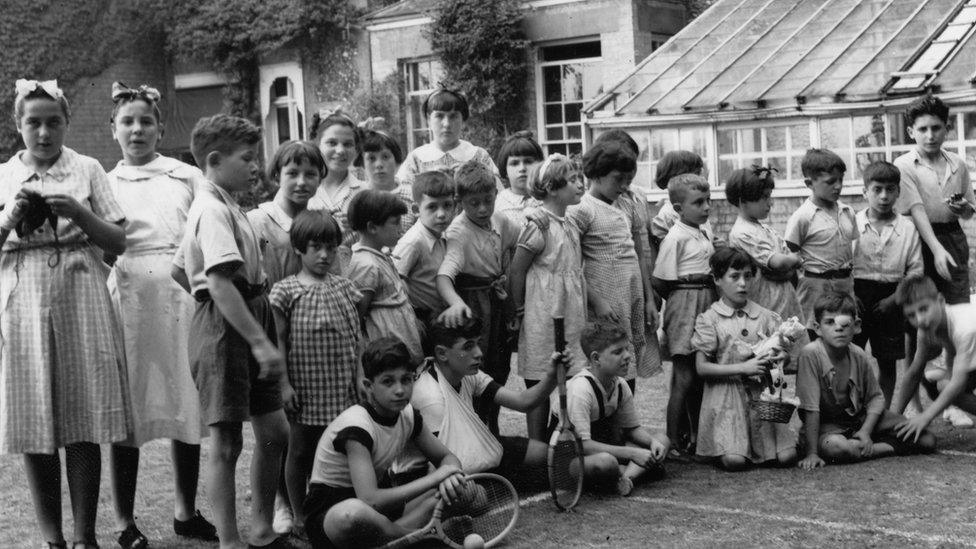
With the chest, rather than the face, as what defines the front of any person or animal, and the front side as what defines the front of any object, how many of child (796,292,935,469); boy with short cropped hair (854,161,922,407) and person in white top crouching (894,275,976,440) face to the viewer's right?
0

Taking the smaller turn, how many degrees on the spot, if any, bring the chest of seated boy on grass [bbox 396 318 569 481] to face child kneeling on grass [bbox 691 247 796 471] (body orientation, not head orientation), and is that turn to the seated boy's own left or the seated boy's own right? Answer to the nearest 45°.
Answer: approximately 90° to the seated boy's own left

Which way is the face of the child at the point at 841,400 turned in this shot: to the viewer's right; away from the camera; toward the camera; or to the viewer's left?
toward the camera

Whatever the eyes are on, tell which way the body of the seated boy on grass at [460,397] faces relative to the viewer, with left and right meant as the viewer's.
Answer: facing the viewer and to the right of the viewer

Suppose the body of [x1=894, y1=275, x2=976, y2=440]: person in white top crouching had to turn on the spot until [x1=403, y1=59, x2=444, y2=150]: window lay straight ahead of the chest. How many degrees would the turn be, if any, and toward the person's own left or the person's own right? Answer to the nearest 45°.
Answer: approximately 90° to the person's own right

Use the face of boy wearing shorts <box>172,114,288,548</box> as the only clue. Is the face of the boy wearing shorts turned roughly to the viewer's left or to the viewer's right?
to the viewer's right

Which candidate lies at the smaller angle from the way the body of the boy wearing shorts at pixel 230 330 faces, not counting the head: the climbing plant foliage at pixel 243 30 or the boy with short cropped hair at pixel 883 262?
the boy with short cropped hair

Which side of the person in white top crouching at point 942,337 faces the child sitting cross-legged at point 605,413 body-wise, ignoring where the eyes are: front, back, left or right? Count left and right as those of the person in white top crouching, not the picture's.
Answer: front

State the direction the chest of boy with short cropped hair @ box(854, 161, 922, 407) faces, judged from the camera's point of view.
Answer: toward the camera

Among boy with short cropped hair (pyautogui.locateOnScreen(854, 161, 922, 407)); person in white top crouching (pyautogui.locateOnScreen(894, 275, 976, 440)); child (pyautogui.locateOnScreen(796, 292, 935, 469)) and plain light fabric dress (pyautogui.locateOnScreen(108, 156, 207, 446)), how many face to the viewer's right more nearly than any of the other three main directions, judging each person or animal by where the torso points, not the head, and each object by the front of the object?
0

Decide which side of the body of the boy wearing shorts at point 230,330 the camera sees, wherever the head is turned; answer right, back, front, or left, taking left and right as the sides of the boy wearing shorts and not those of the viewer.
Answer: right

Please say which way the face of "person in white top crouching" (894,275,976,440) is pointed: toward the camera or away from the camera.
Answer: toward the camera

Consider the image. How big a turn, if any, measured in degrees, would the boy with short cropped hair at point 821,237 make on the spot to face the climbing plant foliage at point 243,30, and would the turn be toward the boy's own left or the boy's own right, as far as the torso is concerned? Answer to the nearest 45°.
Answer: approximately 180°

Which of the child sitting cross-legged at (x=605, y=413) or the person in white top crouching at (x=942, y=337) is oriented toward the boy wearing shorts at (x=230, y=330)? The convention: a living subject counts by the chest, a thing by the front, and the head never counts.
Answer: the person in white top crouching

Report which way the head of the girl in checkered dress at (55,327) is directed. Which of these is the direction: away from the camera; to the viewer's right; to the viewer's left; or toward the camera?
toward the camera

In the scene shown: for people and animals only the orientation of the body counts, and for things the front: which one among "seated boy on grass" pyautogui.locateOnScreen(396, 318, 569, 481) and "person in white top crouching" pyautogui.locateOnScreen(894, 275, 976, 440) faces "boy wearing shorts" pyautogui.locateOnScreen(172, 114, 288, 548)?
"person in white top crouching" pyautogui.locateOnScreen(894, 275, 976, 440)
